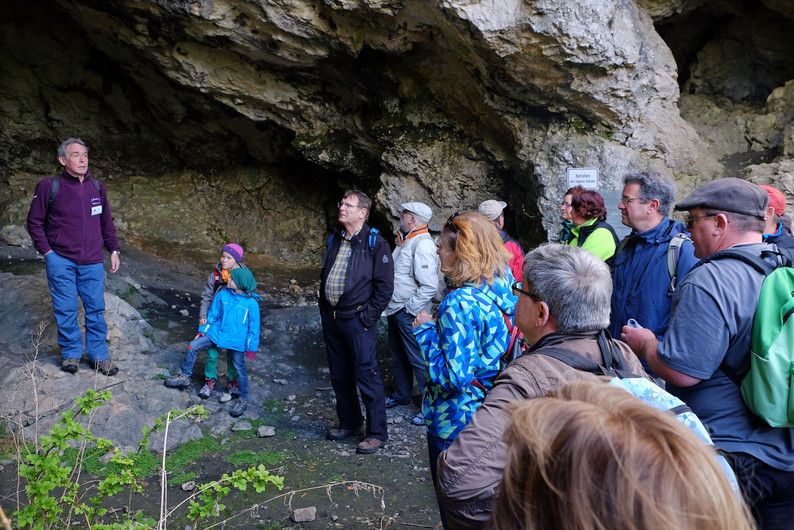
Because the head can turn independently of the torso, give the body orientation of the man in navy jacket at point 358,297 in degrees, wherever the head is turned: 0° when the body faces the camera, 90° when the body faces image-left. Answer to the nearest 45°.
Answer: approximately 45°

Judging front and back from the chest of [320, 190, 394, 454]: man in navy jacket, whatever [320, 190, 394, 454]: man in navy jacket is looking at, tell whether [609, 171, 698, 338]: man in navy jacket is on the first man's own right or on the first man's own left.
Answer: on the first man's own left

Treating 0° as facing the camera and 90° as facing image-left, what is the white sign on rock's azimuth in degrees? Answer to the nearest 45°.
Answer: approximately 0°

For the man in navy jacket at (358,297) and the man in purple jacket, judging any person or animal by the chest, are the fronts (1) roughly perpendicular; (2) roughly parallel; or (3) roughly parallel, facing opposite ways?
roughly perpendicular

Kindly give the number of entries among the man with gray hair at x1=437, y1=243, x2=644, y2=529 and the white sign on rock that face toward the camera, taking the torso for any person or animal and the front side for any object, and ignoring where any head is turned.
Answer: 1

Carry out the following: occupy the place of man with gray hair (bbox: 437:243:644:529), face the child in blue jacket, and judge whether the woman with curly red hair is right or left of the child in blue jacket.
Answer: right

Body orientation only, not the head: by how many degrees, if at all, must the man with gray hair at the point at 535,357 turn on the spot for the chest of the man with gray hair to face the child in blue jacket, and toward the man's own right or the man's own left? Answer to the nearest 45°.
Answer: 0° — they already face them

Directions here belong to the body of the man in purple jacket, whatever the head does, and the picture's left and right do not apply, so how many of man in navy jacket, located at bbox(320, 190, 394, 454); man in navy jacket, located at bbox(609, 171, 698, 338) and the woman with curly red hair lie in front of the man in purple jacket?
3

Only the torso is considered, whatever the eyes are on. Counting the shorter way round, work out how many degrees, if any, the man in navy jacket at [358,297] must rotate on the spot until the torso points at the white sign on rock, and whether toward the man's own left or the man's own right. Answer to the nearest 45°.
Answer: approximately 180°

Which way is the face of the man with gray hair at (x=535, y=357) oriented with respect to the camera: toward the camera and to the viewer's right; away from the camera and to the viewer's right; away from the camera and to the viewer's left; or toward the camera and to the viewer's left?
away from the camera and to the viewer's left

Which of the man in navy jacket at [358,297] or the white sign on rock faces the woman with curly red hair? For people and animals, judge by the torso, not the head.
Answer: the white sign on rock
